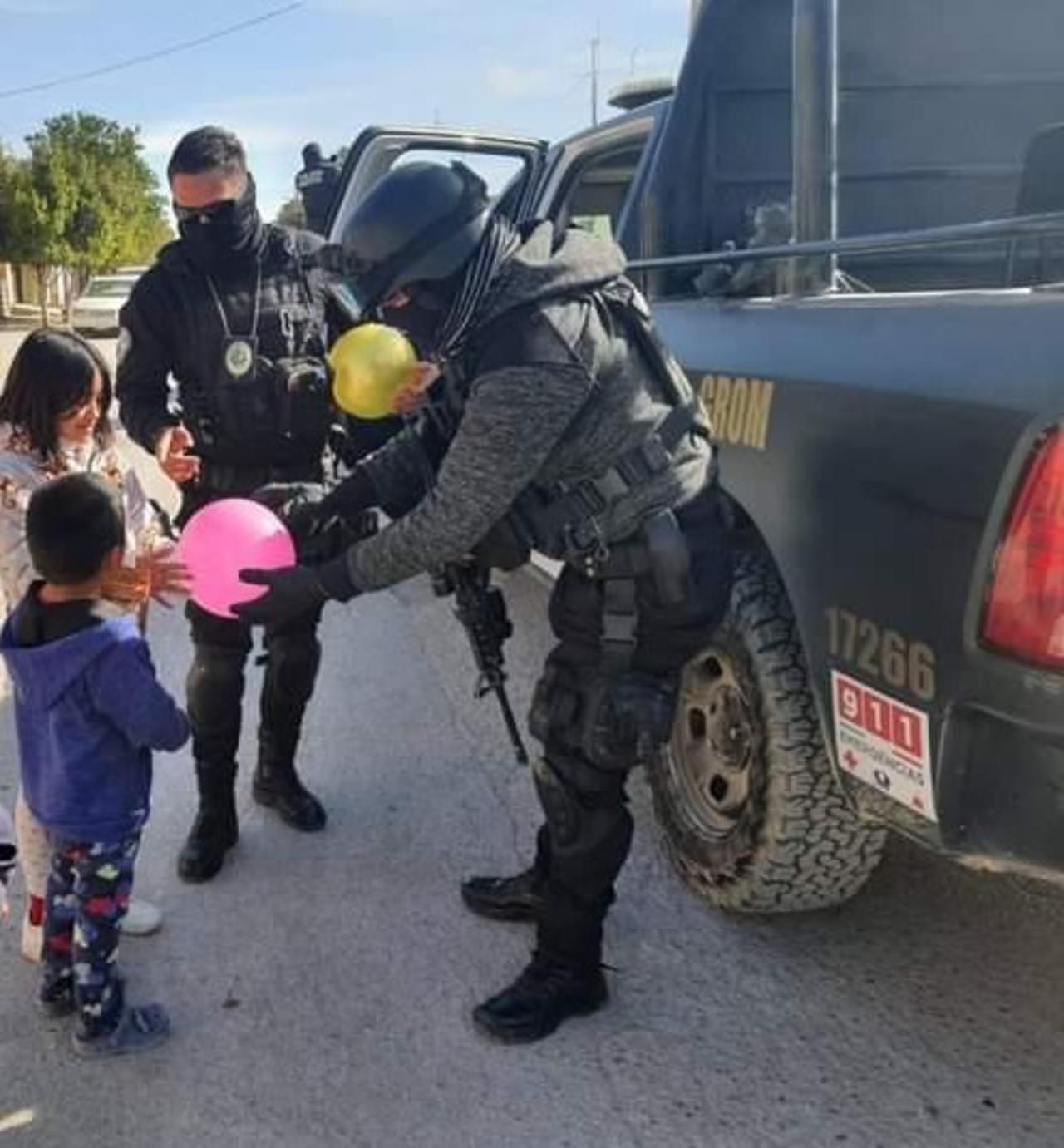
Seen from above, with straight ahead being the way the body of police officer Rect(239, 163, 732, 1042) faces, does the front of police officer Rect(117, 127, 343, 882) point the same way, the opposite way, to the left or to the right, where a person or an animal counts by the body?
to the left

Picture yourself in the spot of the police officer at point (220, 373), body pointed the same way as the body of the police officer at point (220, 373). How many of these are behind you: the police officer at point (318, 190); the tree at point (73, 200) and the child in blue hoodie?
2

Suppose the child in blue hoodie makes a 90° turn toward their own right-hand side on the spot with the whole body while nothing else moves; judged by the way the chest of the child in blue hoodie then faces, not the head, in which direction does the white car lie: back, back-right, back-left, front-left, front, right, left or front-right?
back-left

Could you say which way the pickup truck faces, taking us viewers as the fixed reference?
facing away from the viewer and to the left of the viewer

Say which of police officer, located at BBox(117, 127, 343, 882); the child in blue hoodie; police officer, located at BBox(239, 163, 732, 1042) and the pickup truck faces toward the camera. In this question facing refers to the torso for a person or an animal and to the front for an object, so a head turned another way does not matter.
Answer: police officer, located at BBox(117, 127, 343, 882)

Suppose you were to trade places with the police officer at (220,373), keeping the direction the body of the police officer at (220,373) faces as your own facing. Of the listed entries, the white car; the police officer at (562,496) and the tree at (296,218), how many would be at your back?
2

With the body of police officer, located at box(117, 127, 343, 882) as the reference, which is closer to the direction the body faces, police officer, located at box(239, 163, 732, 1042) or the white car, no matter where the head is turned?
the police officer

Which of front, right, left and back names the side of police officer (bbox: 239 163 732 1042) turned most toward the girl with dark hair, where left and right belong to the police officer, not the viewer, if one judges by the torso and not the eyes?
front

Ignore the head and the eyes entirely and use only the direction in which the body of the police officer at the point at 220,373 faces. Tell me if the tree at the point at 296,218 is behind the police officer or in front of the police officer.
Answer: behind

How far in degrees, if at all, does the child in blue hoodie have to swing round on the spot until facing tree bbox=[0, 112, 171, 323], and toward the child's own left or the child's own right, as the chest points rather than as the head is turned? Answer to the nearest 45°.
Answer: approximately 45° to the child's own left

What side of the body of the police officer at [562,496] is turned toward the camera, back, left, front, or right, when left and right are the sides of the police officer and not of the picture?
left

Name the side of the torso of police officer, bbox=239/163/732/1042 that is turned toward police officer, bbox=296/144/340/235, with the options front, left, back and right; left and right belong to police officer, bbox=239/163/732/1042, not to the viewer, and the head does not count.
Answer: right

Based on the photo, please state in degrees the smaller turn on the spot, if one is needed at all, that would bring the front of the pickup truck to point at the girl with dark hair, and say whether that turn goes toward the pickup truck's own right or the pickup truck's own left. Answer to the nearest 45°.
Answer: approximately 45° to the pickup truck's own left

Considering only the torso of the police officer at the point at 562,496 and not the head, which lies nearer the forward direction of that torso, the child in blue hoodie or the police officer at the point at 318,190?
the child in blue hoodie

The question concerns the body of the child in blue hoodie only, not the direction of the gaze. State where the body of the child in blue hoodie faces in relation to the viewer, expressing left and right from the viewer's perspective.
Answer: facing away from the viewer and to the right of the viewer

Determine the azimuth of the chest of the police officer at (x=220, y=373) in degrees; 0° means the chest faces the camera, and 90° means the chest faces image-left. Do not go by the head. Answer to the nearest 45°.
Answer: approximately 0°
